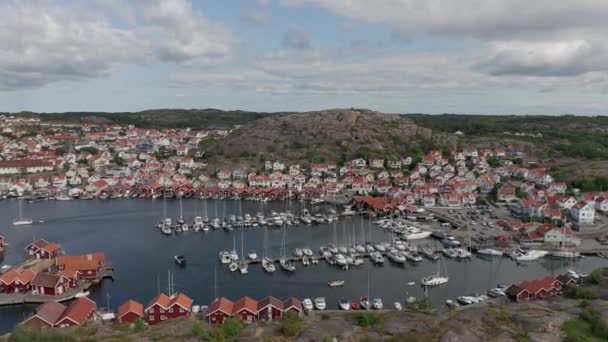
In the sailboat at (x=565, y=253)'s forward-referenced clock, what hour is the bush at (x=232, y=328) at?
The bush is roughly at 10 o'clock from the sailboat.

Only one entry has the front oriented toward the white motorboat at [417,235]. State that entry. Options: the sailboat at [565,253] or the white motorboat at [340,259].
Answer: the sailboat

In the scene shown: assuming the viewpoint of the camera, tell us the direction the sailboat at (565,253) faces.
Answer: facing to the left of the viewer

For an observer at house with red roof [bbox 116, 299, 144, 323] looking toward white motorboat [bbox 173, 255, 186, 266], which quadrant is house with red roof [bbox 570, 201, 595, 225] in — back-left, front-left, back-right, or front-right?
front-right

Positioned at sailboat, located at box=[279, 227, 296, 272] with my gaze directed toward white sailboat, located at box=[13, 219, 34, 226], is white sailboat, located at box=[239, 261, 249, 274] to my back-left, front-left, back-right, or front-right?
front-left

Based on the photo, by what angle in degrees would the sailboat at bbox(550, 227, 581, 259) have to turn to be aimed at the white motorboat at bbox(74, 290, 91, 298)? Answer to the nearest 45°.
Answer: approximately 45° to its left

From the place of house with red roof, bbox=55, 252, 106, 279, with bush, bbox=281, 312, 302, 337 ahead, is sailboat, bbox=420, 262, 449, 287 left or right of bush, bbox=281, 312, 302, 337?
left
